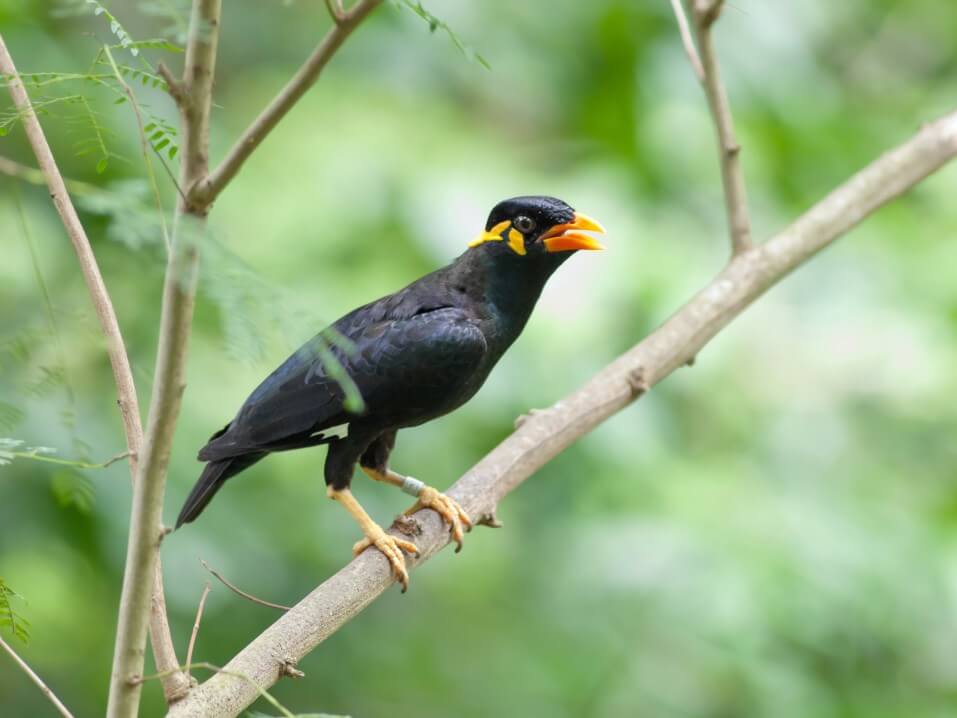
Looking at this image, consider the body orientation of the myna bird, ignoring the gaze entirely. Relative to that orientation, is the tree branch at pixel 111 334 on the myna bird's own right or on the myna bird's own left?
on the myna bird's own right

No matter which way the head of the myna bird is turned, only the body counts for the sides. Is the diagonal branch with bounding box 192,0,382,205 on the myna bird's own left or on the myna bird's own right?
on the myna bird's own right

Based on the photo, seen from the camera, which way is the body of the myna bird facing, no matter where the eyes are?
to the viewer's right
